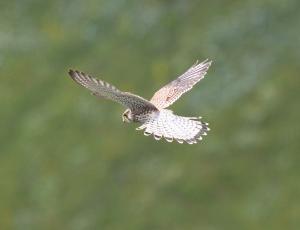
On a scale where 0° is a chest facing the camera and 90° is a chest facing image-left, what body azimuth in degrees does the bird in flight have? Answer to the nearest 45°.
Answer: approximately 135°
